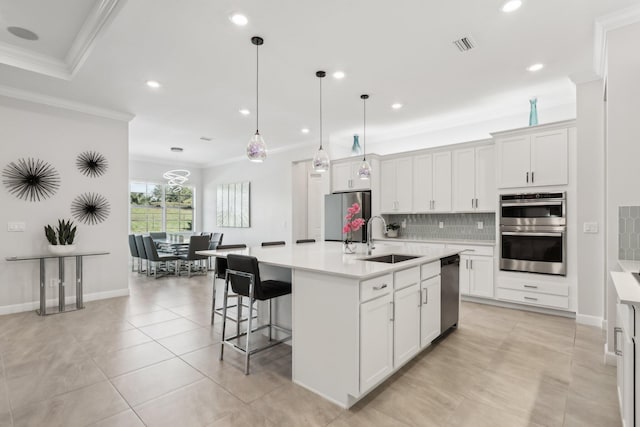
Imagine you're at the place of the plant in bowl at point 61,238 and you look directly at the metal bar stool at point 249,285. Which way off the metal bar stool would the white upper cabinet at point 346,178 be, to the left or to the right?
left

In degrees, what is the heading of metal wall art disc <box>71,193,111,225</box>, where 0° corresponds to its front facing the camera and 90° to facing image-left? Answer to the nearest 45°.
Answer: approximately 0°

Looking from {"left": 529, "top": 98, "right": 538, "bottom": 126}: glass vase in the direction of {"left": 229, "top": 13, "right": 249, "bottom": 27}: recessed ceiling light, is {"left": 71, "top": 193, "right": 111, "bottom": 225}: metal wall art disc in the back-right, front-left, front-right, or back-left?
front-right

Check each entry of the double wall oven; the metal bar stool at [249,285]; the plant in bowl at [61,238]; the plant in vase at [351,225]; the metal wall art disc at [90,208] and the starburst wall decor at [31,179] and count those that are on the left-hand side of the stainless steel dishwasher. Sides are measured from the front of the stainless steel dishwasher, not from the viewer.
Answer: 1

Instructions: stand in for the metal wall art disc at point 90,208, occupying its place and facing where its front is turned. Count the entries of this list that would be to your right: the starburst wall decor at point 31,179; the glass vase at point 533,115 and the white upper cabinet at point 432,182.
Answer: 1

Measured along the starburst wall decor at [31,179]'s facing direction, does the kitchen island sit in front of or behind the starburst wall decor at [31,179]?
in front

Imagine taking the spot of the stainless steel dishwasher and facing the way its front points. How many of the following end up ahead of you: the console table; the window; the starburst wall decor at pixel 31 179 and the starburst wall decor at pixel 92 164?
0

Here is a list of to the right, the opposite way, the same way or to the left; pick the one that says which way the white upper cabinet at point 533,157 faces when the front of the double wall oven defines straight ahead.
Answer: the same way

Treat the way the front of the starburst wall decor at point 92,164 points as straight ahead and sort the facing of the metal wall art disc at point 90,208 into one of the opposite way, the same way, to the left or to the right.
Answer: the same way

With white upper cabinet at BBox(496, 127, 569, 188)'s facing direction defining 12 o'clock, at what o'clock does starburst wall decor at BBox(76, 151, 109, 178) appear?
The starburst wall decor is roughly at 2 o'clock from the white upper cabinet.

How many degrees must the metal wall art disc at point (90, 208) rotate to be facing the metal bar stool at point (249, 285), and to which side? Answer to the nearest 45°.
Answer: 0° — it already faces it

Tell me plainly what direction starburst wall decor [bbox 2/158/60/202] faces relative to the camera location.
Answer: facing the viewer

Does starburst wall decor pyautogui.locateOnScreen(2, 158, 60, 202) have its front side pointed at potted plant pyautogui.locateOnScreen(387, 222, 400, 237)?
no

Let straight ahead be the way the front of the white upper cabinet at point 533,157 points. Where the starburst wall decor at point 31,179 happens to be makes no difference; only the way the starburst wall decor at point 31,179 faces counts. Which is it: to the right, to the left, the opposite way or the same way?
to the left

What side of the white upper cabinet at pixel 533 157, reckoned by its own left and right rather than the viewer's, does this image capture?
front
